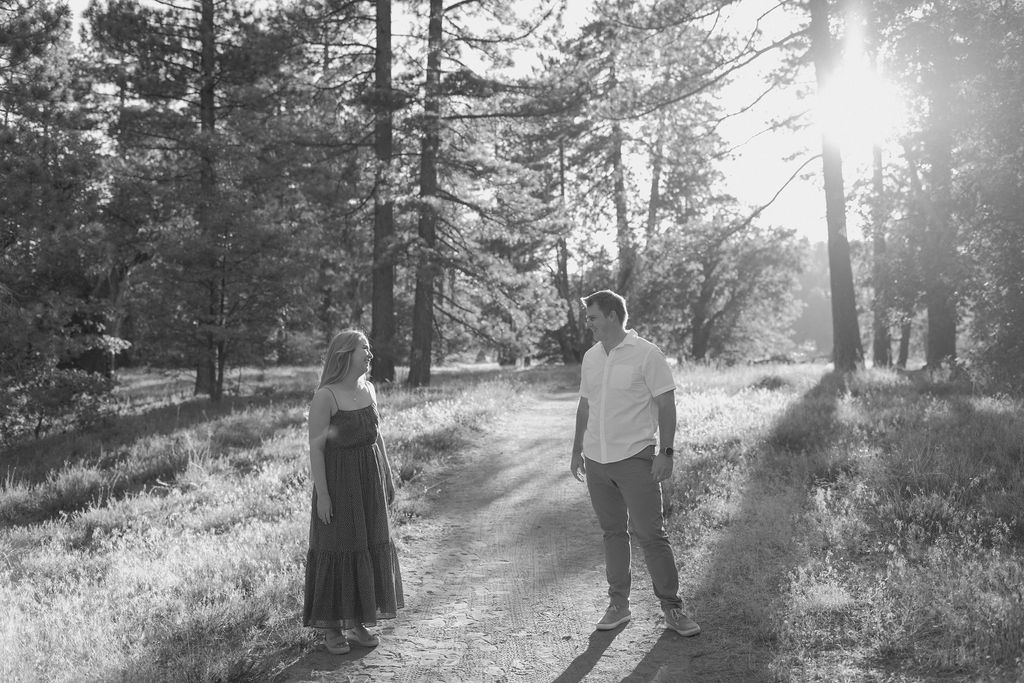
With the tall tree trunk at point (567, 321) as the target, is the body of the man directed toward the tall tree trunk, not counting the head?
no

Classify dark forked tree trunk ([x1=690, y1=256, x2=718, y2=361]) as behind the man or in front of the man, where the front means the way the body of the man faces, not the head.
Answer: behind

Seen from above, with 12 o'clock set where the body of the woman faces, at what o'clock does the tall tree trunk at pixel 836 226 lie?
The tall tree trunk is roughly at 9 o'clock from the woman.

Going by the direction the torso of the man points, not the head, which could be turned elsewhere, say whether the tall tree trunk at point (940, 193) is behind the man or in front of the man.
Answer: behind

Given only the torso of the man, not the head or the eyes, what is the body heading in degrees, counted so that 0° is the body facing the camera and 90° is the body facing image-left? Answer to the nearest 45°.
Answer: approximately 45°

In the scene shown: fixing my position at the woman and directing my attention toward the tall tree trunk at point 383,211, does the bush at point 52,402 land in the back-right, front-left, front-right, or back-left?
front-left

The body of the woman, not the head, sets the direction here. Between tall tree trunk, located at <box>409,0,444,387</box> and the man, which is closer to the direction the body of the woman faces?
the man

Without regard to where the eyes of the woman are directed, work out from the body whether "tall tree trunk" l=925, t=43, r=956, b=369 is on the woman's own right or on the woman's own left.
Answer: on the woman's own left

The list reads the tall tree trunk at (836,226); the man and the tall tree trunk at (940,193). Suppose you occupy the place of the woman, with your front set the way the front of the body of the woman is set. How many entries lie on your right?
0

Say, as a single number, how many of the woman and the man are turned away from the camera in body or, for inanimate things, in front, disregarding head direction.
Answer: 0

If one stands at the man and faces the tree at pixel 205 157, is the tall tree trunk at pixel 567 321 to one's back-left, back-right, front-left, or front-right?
front-right

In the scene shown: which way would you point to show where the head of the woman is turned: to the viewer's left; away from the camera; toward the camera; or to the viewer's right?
to the viewer's right

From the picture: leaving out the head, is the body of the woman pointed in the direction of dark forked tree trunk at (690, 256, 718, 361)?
no

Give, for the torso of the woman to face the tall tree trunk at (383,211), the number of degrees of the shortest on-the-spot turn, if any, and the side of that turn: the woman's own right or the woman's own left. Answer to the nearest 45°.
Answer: approximately 135° to the woman's own left

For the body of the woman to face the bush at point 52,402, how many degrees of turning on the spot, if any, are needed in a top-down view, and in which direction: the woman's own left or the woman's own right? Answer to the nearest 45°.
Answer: approximately 180°

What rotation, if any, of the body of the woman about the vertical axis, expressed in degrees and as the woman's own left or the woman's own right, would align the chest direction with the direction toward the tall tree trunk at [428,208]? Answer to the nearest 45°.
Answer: approximately 135° to the woman's own left

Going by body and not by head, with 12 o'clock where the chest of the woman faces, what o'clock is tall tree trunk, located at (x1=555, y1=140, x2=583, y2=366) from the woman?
The tall tree trunk is roughly at 8 o'clock from the woman.

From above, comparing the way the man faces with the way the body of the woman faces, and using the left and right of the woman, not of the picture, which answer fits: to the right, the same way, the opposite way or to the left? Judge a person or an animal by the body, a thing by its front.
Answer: to the right

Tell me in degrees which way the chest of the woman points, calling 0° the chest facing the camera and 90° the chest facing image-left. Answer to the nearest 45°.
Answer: approximately 315°
